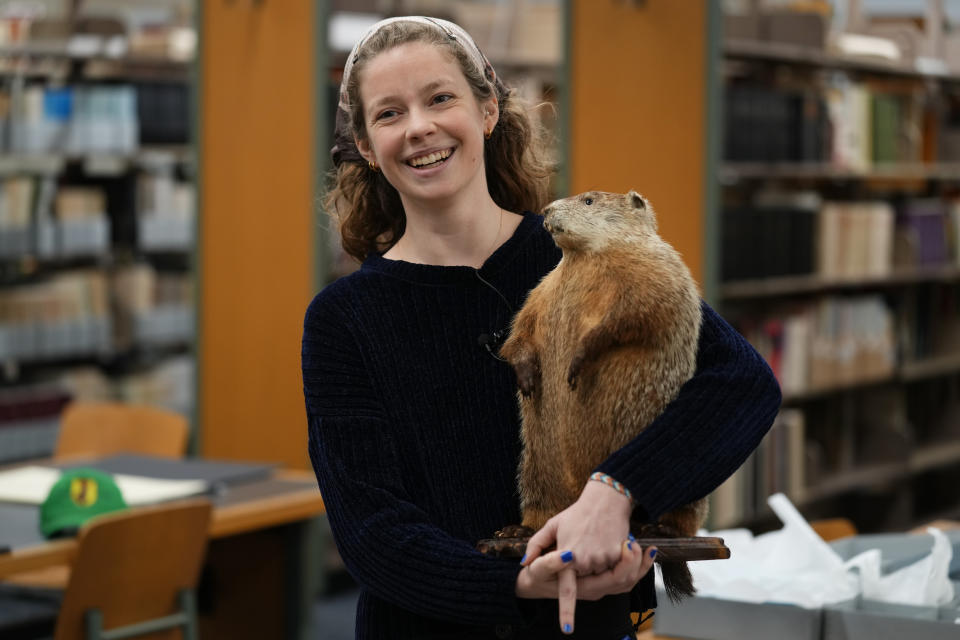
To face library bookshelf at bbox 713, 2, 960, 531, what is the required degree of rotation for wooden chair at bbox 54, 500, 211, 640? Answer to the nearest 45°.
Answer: approximately 90° to its right

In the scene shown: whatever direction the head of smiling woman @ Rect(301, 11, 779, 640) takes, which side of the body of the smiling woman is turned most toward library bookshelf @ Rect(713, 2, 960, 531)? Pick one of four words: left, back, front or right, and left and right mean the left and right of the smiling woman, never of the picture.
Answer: back

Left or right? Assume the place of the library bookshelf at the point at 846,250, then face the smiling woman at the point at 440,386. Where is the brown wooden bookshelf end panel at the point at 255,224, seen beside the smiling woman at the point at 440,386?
right

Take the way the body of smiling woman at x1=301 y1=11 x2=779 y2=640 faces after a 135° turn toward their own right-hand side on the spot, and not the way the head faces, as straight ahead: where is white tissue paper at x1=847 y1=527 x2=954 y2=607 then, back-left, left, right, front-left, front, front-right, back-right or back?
right

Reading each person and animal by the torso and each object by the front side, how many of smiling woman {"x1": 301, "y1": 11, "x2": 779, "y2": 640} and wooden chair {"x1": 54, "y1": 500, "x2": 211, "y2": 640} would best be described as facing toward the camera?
1

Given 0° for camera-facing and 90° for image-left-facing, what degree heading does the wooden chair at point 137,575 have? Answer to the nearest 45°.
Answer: approximately 135°
